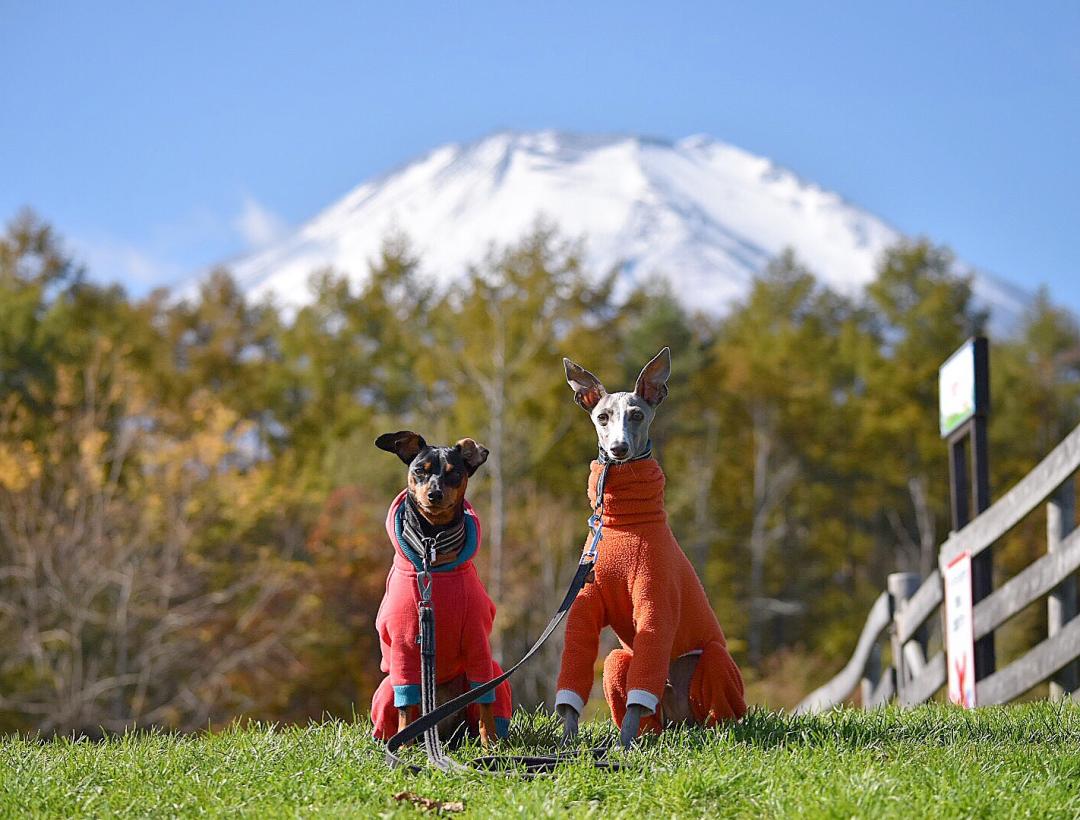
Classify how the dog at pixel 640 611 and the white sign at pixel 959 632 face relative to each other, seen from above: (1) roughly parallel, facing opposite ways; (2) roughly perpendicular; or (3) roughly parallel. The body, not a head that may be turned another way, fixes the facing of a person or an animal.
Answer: roughly parallel

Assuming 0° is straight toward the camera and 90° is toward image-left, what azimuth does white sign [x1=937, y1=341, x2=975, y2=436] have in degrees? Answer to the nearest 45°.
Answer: approximately 45°

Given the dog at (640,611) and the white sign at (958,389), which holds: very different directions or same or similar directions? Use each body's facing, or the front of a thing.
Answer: same or similar directions

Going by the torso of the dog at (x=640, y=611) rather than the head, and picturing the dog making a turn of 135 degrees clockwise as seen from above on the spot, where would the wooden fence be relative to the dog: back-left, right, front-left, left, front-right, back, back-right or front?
front-right

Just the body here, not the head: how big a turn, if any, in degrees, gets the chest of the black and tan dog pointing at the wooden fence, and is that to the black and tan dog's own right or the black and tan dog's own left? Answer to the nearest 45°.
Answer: approximately 135° to the black and tan dog's own left

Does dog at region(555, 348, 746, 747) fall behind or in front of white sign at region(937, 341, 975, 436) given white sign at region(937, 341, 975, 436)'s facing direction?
in front

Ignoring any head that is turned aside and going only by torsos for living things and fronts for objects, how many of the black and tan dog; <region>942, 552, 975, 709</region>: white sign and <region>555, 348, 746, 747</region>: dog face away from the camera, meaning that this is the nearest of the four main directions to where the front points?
0

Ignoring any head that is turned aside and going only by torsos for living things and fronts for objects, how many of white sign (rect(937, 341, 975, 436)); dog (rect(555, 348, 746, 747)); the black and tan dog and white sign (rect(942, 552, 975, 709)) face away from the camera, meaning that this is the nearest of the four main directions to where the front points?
0

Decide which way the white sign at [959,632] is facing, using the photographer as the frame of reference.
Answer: facing the viewer and to the left of the viewer

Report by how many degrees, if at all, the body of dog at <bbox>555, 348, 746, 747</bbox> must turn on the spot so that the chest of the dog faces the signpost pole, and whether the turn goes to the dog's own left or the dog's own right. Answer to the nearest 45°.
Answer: approximately 180°

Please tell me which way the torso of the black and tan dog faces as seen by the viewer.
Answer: toward the camera
